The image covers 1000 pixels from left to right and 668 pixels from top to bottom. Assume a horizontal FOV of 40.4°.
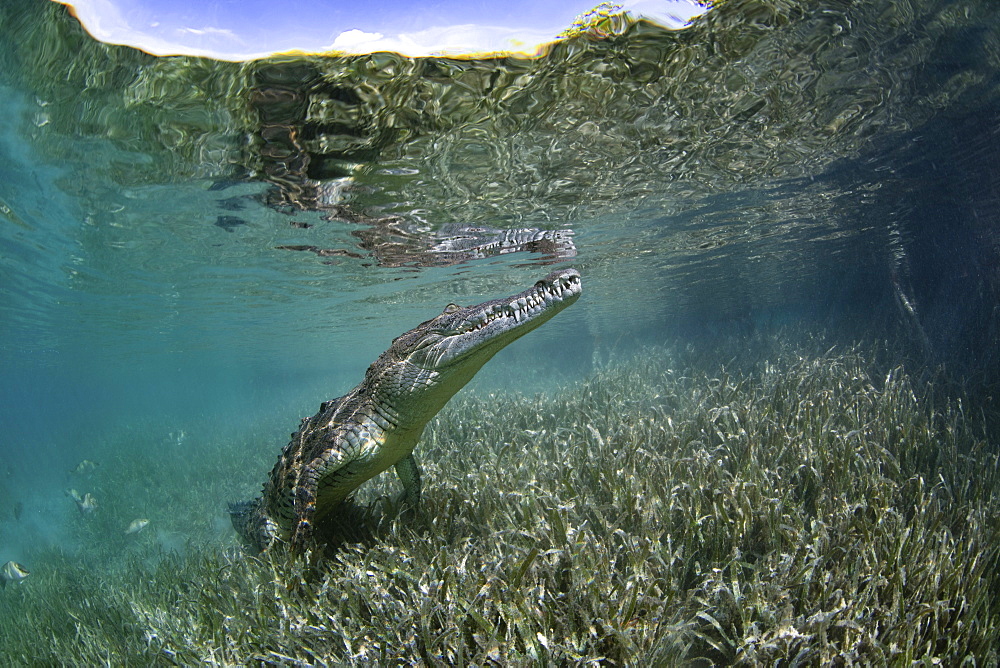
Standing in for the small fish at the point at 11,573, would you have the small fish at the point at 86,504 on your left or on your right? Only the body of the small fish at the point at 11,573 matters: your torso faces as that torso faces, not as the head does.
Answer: on your left

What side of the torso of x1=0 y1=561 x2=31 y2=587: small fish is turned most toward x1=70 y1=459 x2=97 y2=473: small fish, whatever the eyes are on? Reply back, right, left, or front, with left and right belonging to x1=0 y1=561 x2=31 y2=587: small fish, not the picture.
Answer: left

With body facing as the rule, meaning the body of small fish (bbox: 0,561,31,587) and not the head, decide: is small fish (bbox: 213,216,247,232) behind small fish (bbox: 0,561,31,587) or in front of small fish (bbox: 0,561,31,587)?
in front
